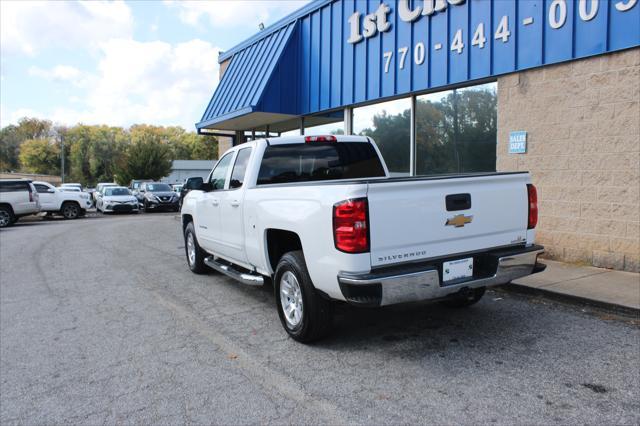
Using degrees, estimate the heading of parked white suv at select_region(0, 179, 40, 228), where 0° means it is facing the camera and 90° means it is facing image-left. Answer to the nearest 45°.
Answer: approximately 135°

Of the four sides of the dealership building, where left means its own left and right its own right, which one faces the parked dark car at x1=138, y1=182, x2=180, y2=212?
right

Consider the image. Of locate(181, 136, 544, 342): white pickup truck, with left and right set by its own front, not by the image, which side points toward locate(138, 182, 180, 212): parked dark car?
front

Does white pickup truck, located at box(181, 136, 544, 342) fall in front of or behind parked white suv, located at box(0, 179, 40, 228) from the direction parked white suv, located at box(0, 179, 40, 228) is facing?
behind

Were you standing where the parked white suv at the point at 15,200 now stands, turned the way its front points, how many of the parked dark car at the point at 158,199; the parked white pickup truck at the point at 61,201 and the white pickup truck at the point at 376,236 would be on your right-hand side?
2

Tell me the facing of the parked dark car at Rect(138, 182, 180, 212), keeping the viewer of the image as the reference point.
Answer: facing the viewer and to the right of the viewer

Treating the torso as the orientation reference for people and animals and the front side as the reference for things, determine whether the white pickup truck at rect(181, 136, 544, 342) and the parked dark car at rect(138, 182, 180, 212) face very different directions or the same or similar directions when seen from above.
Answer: very different directions

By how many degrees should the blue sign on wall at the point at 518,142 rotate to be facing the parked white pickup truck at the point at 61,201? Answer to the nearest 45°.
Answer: approximately 45° to its right
